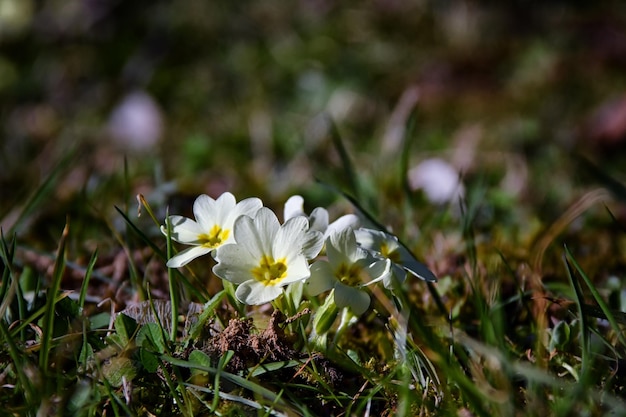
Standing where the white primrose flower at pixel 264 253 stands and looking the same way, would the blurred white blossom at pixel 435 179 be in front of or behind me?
behind

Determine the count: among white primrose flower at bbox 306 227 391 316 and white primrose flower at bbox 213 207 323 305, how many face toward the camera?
2

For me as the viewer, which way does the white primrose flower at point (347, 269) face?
facing the viewer
